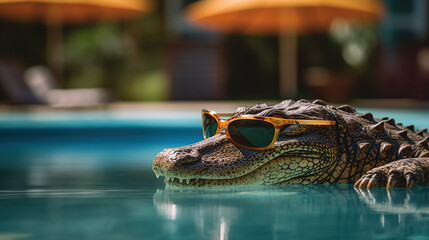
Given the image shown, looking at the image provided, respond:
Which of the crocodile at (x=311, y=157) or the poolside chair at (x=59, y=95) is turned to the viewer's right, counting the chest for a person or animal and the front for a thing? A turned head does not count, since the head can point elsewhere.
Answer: the poolside chair

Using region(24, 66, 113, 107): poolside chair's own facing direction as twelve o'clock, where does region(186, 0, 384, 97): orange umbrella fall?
The orange umbrella is roughly at 12 o'clock from the poolside chair.

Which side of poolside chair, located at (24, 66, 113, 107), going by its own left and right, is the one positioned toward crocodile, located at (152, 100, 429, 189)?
right

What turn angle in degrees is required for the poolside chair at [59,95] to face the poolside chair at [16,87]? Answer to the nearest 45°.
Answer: approximately 180°

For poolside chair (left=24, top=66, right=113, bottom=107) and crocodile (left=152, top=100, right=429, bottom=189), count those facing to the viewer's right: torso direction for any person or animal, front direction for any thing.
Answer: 1

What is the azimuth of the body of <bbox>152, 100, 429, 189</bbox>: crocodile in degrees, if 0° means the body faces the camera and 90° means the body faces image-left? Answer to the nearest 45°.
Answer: approximately 90°

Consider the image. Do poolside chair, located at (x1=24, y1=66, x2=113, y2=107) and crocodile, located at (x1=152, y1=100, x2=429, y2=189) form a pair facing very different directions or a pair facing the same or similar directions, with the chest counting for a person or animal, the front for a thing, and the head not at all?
very different directions

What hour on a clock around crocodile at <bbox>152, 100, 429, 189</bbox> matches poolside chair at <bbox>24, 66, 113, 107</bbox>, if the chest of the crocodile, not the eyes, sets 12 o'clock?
The poolside chair is roughly at 2 o'clock from the crocodile.

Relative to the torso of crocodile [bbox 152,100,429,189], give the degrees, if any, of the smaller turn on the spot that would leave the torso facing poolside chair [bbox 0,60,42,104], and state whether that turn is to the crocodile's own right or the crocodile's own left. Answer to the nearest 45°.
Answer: approximately 45° to the crocodile's own right

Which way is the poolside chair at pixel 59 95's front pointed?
to the viewer's right

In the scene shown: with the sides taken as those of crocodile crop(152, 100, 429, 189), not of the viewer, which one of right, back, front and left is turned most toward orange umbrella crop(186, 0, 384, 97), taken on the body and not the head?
right

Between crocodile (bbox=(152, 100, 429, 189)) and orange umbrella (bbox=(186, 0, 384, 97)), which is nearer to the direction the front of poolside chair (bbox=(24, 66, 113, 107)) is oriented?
the orange umbrella
